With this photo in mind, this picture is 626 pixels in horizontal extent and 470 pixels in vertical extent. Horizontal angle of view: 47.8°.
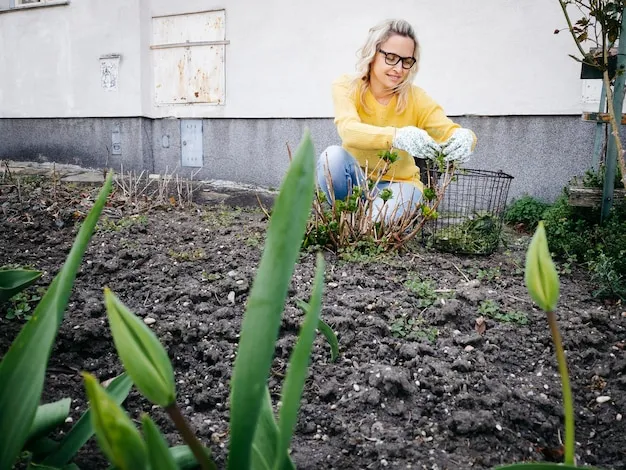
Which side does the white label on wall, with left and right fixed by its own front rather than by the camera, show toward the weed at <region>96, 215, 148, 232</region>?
front

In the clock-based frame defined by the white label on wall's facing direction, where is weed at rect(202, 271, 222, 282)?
The weed is roughly at 12 o'clock from the white label on wall.

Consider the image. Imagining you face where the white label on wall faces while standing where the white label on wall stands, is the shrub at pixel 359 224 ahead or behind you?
ahead

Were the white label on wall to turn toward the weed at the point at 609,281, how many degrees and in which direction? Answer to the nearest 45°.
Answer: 0° — it already faces it

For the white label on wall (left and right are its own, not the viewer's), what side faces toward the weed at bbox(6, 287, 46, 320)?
front

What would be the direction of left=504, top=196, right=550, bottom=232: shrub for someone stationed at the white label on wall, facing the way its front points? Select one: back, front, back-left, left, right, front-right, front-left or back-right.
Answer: front-left

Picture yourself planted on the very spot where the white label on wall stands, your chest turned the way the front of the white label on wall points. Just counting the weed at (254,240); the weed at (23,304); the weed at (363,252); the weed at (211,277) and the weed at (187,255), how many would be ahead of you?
5

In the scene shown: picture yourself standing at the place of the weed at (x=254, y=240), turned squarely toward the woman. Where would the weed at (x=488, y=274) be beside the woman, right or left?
right

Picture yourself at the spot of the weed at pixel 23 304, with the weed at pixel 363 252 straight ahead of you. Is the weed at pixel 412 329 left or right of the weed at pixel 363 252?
right

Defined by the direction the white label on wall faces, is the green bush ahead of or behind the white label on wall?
ahead

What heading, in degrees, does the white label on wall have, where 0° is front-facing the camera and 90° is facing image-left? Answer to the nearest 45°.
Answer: approximately 0°

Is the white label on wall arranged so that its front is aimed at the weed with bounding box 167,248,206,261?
yes
